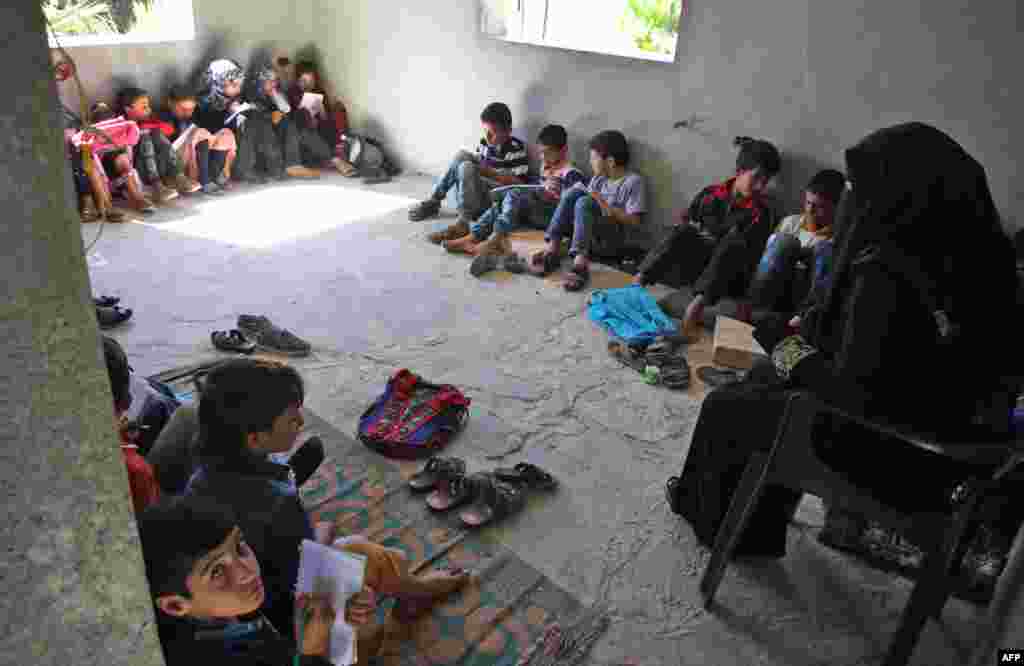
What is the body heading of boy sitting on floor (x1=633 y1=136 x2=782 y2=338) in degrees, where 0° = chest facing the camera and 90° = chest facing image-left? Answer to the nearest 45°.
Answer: approximately 45°

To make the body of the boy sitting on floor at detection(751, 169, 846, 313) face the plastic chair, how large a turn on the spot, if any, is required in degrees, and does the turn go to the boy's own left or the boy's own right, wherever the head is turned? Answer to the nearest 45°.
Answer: approximately 45° to the boy's own left

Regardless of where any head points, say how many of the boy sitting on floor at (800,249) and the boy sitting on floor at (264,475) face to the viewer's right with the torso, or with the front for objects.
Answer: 1

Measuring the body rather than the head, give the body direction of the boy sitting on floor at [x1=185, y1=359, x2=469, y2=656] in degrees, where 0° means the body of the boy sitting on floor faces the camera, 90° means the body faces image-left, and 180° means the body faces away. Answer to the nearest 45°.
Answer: approximately 270°

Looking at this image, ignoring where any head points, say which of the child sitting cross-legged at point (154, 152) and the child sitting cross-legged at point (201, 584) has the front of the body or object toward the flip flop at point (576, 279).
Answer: the child sitting cross-legged at point (154, 152)

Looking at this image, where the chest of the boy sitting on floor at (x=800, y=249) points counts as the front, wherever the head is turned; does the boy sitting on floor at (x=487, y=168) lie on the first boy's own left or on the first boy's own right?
on the first boy's own right
